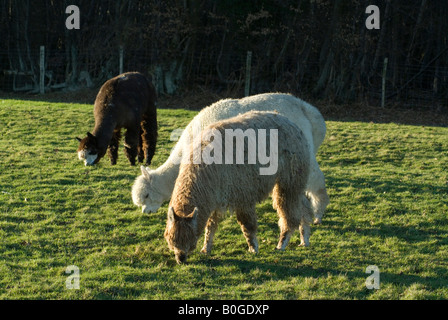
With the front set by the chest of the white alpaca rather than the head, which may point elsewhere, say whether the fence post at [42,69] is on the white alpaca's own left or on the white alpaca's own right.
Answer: on the white alpaca's own right

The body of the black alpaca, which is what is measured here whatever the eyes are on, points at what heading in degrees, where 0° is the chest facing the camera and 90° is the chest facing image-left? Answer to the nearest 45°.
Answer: approximately 45°

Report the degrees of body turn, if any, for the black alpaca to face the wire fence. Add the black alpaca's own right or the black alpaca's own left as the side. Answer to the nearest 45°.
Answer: approximately 135° to the black alpaca's own right

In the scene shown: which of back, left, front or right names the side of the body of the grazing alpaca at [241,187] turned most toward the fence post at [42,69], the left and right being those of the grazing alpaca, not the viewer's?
right

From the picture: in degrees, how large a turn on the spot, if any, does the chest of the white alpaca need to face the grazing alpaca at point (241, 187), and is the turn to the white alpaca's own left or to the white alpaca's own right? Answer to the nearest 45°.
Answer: approximately 90° to the white alpaca's own left

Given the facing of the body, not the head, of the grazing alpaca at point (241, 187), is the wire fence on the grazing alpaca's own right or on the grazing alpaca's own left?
on the grazing alpaca's own right

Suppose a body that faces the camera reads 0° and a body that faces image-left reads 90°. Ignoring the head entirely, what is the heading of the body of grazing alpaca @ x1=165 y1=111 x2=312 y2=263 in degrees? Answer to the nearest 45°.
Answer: approximately 45°

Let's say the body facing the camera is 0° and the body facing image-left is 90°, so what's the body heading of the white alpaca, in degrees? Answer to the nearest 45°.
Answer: approximately 90°
